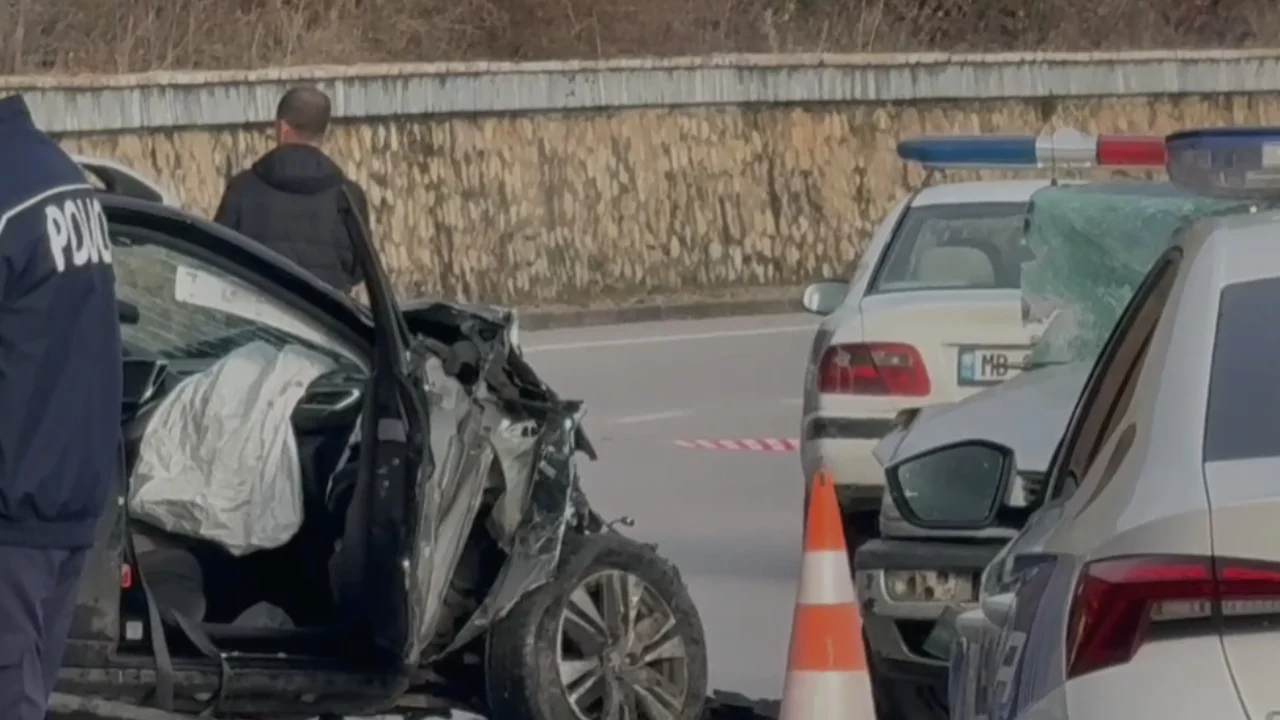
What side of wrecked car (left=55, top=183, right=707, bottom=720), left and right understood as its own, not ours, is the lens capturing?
right

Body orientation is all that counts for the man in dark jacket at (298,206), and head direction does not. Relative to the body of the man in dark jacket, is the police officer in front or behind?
behind

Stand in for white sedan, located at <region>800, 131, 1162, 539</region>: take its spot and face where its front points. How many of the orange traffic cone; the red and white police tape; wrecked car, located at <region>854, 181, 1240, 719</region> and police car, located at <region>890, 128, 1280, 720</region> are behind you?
3

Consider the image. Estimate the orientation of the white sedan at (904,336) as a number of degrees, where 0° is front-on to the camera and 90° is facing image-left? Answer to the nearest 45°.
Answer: approximately 180°

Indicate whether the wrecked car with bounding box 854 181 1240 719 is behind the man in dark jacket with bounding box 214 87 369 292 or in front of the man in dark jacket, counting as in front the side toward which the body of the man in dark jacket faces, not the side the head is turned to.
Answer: behind

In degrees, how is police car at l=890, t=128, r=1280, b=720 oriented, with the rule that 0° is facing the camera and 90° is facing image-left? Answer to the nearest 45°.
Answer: approximately 180°

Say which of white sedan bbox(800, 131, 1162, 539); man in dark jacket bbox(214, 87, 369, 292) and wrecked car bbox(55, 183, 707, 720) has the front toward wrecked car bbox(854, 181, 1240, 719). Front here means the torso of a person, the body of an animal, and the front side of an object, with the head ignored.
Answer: wrecked car bbox(55, 183, 707, 720)

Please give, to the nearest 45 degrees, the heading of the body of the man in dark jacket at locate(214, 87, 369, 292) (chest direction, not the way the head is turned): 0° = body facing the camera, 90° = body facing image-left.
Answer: approximately 180°

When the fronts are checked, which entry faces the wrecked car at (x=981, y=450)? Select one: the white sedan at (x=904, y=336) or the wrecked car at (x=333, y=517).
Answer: the wrecked car at (x=333, y=517)
